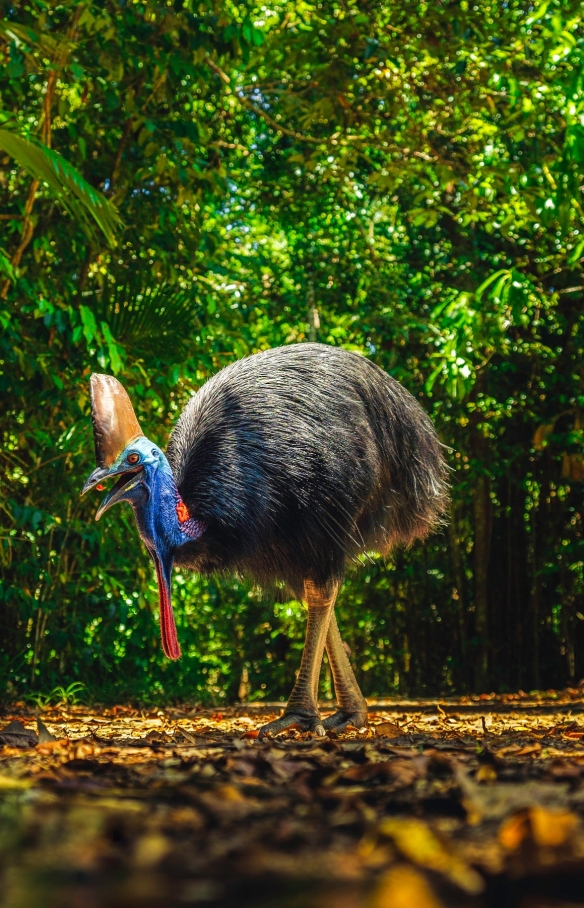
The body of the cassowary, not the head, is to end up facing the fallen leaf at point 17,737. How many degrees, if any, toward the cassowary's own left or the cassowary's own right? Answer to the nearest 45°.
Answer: approximately 45° to the cassowary's own left

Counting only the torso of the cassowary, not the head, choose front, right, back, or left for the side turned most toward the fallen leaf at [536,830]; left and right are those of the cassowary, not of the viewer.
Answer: left

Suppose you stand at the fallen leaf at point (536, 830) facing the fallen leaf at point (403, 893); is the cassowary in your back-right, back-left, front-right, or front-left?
back-right

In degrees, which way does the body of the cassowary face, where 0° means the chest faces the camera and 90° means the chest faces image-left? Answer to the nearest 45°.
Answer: approximately 90°

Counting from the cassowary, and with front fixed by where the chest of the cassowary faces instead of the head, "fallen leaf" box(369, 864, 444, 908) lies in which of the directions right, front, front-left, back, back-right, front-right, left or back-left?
left

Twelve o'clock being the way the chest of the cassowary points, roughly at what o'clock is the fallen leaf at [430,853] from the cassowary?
The fallen leaf is roughly at 9 o'clock from the cassowary.

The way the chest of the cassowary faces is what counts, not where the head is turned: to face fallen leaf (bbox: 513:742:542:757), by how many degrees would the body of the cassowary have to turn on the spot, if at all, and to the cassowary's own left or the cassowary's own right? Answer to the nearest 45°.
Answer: approximately 135° to the cassowary's own left
